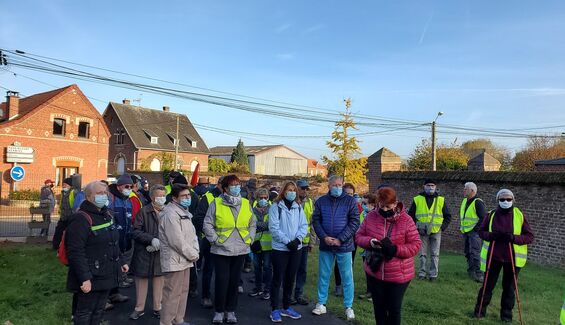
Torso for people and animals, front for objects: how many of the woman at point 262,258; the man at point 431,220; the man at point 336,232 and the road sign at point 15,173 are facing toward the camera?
4

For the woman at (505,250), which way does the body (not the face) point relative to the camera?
toward the camera

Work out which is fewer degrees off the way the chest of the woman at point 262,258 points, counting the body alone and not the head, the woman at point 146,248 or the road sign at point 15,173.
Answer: the woman

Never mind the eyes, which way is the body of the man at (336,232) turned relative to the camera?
toward the camera

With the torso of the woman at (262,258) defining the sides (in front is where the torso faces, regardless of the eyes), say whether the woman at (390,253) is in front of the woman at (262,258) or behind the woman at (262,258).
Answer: in front

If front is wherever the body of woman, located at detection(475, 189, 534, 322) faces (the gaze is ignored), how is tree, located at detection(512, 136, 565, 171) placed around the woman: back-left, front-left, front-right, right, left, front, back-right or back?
back

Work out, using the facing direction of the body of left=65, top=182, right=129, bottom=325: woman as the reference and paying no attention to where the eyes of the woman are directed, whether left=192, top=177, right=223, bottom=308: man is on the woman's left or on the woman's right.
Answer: on the woman's left

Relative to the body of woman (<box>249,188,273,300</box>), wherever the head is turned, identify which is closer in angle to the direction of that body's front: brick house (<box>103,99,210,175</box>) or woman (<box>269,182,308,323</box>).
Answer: the woman

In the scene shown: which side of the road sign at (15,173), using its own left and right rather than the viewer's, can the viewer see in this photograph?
front

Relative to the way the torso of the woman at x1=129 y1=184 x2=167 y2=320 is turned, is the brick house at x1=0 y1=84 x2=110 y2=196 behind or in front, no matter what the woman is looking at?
behind

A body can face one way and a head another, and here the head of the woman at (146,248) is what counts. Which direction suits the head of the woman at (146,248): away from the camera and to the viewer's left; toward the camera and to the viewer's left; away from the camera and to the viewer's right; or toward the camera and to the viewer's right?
toward the camera and to the viewer's right

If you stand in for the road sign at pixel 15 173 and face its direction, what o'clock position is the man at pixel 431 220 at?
The man is roughly at 11 o'clock from the road sign.

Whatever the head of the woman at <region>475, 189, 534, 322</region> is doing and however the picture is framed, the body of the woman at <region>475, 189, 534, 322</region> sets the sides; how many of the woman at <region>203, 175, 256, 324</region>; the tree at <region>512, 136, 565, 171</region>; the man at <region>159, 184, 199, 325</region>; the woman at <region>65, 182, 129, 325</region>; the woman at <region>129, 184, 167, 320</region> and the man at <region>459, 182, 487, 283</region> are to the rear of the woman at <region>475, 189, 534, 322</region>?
2

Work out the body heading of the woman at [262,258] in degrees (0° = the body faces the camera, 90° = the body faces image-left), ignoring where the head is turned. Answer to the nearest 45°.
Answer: approximately 0°
